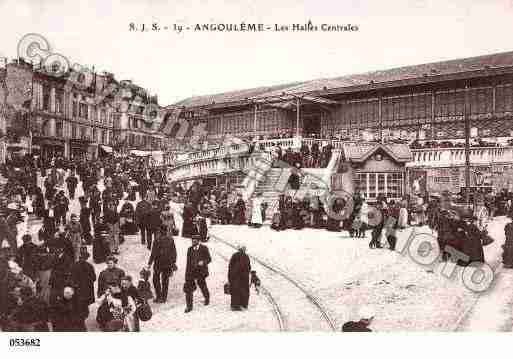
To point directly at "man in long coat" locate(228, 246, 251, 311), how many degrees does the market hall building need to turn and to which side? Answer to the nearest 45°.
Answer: approximately 45° to its left

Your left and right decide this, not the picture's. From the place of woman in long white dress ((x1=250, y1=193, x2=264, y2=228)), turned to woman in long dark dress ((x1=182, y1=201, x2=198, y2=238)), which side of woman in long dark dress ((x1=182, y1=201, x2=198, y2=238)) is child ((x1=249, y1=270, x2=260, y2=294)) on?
left

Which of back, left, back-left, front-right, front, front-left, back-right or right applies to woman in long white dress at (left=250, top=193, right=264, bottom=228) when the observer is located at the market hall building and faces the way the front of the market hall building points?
front

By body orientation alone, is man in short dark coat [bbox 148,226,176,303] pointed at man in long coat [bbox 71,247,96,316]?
no

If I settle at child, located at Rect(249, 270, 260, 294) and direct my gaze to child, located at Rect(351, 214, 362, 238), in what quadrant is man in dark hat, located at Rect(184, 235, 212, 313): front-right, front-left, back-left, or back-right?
back-left

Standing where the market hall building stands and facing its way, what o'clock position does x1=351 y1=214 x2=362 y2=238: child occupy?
The child is roughly at 11 o'clock from the market hall building.

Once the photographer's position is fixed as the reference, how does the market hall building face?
facing the viewer and to the left of the viewer

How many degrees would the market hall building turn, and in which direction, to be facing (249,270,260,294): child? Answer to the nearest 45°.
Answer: approximately 45° to its left
